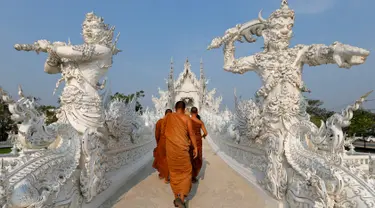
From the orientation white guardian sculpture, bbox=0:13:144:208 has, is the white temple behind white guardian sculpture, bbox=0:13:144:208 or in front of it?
behind

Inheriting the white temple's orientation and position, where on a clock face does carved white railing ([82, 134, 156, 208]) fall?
The carved white railing is roughly at 12 o'clock from the white temple.

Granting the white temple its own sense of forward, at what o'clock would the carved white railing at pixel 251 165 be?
The carved white railing is roughly at 12 o'clock from the white temple.

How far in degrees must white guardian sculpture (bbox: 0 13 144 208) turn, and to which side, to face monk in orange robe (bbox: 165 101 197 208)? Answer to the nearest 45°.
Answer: approximately 135° to its left

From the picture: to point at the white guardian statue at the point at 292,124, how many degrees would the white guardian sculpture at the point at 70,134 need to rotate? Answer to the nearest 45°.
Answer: approximately 135° to its left

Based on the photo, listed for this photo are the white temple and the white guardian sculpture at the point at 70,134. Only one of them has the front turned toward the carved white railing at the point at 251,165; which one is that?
the white temple

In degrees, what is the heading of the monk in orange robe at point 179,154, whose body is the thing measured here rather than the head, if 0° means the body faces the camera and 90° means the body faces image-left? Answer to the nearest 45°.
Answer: approximately 180°

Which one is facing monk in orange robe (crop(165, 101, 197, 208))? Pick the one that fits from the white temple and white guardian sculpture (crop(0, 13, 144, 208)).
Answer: the white temple

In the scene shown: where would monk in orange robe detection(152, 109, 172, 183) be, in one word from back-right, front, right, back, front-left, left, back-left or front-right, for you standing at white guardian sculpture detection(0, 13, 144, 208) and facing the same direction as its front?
back

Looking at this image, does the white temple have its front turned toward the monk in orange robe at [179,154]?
yes
